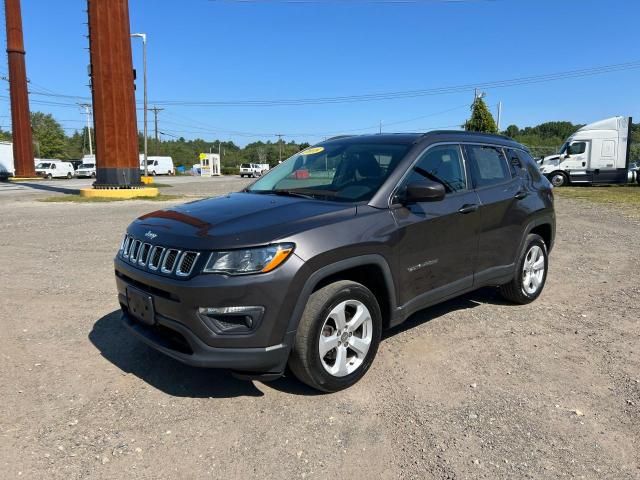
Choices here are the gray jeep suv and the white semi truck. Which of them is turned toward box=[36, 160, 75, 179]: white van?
the white semi truck

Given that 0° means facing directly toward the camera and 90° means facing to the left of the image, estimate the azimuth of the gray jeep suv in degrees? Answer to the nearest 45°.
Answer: approximately 45°

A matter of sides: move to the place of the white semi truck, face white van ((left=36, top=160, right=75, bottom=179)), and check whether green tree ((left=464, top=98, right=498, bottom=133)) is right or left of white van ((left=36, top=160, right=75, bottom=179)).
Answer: right

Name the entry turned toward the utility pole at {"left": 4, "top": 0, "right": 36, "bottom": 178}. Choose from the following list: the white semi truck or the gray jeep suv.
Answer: the white semi truck

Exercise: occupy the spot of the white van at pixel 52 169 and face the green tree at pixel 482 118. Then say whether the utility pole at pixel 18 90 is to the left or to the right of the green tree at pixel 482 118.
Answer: right

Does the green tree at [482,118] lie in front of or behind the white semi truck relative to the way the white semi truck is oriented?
in front

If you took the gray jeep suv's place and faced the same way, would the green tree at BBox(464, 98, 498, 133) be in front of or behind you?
behind

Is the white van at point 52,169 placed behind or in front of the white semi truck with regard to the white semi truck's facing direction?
in front

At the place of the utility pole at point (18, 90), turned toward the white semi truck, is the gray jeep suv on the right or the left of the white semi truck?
right

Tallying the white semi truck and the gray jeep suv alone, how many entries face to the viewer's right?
0

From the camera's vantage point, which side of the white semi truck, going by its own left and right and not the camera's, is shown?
left

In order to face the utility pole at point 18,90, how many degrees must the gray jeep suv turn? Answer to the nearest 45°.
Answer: approximately 90° to its right

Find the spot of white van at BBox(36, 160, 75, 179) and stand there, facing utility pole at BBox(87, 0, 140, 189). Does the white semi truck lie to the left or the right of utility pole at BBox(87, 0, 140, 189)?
left
